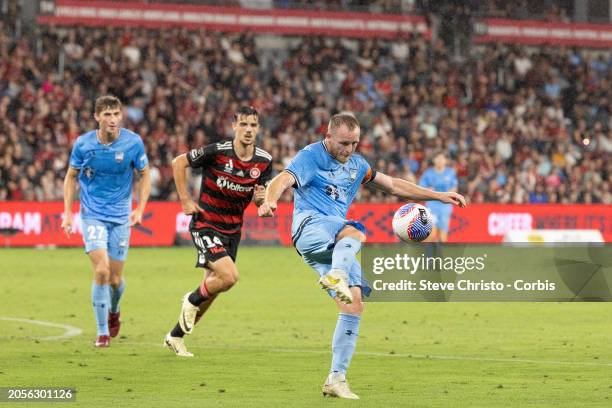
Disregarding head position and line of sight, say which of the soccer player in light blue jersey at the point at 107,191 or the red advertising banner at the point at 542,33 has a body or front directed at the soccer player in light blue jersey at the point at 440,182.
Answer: the red advertising banner

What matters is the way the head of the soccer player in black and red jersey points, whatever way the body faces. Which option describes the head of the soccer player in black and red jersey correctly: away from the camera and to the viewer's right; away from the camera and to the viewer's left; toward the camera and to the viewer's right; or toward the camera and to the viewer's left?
toward the camera and to the viewer's right

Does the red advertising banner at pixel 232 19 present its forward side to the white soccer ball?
yes

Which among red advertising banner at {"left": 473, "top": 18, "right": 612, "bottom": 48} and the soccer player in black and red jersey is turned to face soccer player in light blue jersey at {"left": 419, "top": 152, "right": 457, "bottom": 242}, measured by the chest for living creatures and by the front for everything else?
the red advertising banner

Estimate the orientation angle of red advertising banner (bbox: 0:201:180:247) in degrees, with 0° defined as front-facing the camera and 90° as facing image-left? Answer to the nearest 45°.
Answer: approximately 0°

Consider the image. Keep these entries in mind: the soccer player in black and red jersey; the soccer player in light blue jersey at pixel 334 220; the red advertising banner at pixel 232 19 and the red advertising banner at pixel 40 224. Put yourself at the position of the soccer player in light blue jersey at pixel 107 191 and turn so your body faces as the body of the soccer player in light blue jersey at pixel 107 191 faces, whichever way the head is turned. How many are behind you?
2

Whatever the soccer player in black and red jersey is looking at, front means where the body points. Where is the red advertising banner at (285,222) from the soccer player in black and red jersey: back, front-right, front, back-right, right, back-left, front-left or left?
back-left

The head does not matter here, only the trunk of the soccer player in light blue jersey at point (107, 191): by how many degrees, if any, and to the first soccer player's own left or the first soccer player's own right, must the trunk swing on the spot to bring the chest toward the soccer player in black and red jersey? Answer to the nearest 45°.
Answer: approximately 45° to the first soccer player's own left
